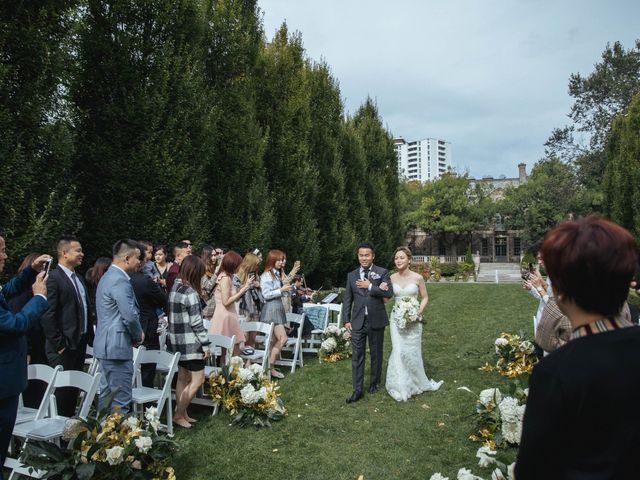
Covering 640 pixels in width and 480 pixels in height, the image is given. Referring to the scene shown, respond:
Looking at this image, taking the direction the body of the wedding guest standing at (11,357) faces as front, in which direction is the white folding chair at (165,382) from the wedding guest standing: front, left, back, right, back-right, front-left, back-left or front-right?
front-left

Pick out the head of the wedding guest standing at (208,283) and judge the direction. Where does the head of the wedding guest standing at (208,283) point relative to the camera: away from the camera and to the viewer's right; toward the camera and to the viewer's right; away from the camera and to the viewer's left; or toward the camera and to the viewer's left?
toward the camera and to the viewer's right

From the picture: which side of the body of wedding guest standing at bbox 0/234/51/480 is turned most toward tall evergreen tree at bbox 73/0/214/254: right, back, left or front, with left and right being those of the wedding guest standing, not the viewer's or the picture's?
left

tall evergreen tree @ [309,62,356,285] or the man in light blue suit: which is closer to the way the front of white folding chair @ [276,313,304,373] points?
the man in light blue suit

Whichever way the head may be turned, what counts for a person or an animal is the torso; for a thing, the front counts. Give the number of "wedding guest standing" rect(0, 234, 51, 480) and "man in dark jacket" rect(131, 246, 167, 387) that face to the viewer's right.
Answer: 2

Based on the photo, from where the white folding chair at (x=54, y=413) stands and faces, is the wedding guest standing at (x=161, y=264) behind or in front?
behind

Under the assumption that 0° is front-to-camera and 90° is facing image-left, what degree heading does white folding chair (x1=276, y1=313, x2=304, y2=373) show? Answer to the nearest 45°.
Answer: approximately 45°

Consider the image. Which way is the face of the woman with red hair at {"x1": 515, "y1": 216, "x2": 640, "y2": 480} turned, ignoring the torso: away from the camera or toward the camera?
away from the camera

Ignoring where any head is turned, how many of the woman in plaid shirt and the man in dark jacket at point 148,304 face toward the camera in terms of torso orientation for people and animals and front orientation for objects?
0

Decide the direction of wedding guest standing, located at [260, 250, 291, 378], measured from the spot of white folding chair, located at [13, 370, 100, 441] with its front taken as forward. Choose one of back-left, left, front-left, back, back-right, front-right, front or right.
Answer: back

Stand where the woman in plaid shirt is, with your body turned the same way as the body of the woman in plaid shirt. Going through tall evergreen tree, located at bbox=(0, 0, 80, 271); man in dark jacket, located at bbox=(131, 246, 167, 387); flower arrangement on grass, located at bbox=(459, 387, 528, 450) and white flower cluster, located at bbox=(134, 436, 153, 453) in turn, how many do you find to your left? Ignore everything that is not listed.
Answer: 2

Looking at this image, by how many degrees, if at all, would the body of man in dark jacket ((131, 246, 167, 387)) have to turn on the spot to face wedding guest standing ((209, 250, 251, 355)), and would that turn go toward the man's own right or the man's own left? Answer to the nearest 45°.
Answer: approximately 45° to the man's own left

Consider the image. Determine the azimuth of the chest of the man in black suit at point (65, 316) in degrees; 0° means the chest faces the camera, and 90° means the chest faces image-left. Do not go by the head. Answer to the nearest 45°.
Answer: approximately 315°
